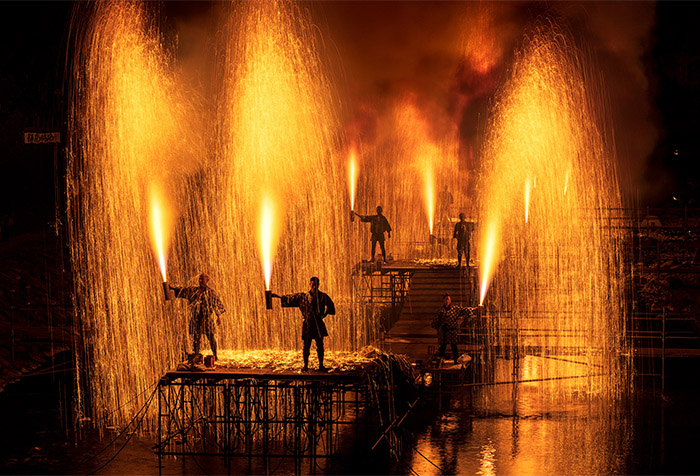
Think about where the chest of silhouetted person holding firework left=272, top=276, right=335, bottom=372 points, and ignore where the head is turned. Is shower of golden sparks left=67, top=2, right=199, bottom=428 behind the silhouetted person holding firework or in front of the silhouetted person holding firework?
behind

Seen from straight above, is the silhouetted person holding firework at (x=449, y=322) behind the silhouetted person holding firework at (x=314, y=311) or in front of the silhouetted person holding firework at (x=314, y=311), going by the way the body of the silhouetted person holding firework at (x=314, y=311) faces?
behind

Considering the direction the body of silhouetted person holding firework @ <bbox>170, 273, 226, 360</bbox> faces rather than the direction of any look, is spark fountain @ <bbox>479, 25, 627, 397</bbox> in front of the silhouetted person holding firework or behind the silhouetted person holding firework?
behind

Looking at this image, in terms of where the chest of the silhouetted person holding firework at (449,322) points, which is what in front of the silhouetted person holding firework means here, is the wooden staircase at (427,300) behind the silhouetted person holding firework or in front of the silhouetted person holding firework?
behind

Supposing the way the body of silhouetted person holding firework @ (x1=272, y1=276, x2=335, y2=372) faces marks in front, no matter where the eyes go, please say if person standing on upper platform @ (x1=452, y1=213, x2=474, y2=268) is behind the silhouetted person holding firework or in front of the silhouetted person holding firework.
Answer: behind

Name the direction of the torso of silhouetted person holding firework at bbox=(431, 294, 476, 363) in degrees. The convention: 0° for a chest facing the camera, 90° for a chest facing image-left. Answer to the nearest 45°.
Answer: approximately 0°

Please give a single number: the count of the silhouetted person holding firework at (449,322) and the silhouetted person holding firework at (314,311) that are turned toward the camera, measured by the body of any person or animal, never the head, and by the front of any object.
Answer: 2
